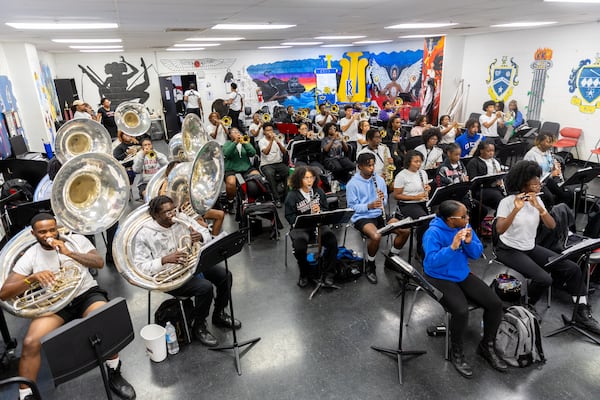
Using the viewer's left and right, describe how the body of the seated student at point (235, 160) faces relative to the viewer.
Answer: facing the viewer and to the right of the viewer

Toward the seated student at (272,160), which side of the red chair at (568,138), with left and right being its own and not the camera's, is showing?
front

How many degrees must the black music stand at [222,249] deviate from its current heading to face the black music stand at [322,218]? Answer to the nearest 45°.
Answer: approximately 90° to its right

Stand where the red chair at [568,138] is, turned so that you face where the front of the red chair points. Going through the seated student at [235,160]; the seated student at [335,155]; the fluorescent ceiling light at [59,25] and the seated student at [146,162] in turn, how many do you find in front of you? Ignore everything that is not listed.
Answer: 4

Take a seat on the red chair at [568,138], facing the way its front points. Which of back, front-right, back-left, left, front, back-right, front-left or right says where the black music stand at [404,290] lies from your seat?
front-left

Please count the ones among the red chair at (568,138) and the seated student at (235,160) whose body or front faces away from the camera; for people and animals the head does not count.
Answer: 0

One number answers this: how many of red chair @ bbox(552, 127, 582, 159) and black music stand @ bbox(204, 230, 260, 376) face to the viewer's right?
0

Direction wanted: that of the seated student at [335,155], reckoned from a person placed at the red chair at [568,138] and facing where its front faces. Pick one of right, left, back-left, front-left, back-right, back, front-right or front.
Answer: front

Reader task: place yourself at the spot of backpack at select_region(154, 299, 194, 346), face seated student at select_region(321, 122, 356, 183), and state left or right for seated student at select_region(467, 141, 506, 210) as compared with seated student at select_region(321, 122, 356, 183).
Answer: right

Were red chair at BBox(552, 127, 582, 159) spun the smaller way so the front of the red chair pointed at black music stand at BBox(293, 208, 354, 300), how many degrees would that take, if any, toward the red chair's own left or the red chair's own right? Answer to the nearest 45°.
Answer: approximately 45° to the red chair's own left

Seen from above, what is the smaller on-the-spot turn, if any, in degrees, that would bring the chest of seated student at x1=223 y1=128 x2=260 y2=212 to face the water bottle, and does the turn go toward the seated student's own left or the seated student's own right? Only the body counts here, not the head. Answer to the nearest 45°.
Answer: approximately 45° to the seated student's own right

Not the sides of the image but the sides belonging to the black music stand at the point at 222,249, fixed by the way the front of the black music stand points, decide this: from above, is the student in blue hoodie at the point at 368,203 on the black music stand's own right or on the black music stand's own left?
on the black music stand's own right

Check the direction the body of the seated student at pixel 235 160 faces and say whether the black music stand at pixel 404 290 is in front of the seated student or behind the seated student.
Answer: in front

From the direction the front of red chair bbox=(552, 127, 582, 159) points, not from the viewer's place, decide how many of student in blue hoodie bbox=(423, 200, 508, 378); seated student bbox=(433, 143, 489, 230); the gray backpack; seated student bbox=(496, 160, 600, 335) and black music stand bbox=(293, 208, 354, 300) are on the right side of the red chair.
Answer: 0

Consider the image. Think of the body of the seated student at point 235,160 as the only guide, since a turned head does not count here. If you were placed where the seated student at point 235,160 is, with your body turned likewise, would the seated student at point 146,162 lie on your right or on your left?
on your right

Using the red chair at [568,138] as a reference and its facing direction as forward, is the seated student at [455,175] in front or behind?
in front

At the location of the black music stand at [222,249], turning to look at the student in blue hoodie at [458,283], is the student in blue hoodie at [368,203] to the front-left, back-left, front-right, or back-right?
front-left

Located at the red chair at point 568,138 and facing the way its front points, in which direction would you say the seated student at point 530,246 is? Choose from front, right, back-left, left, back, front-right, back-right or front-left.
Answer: front-left
